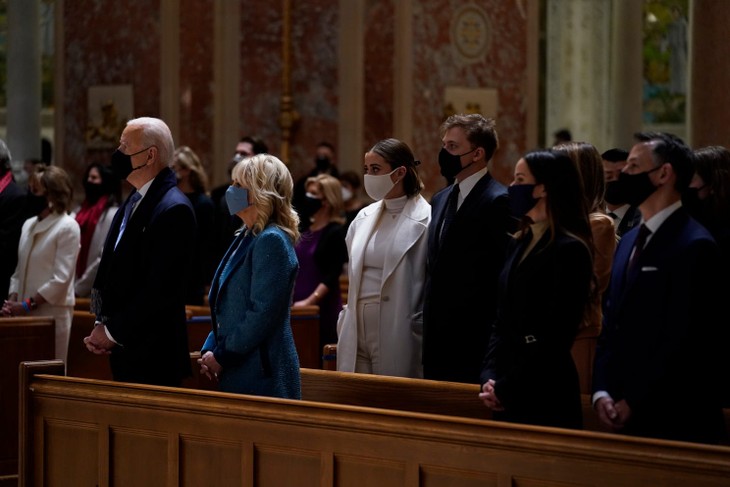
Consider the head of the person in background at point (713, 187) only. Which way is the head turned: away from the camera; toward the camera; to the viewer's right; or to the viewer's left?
to the viewer's left

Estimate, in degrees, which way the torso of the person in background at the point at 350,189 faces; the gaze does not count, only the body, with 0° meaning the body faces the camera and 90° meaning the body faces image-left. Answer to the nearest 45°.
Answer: approximately 45°

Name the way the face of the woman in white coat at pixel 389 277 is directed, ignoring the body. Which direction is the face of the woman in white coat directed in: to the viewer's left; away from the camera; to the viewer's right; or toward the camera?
to the viewer's left

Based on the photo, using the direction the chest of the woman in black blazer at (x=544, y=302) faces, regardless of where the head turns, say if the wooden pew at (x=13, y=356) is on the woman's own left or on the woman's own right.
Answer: on the woman's own right

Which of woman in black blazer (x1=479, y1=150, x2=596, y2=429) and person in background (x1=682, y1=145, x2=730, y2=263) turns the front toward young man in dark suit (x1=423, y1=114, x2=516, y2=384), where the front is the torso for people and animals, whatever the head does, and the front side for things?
the person in background

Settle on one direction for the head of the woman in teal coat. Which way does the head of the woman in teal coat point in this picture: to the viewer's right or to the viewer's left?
to the viewer's left

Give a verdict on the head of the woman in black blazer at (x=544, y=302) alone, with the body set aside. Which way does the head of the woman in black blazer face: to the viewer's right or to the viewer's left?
to the viewer's left

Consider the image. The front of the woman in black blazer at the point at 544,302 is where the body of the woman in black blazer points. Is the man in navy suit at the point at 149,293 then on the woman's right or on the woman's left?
on the woman's right

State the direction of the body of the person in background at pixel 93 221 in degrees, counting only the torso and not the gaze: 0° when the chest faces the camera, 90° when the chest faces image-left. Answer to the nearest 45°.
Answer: approximately 45°

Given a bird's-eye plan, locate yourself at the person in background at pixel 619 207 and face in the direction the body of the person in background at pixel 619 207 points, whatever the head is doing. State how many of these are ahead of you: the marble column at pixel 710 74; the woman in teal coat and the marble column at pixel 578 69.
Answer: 1

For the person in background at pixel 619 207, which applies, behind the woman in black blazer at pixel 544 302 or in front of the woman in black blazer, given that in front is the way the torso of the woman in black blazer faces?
behind

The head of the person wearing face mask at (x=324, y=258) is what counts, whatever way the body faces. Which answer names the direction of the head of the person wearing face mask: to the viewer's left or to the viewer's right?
to the viewer's left

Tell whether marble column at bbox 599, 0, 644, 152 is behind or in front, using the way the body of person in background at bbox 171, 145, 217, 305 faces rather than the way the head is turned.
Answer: behind
